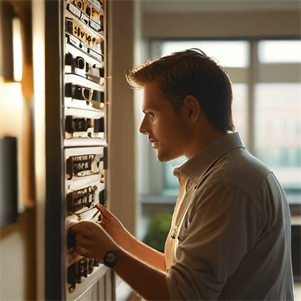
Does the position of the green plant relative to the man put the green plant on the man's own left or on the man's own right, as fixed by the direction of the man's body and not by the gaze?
on the man's own right

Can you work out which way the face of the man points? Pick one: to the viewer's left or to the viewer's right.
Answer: to the viewer's left

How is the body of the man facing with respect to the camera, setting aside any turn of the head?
to the viewer's left
